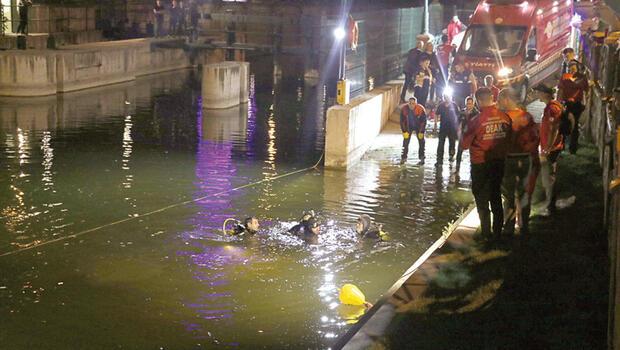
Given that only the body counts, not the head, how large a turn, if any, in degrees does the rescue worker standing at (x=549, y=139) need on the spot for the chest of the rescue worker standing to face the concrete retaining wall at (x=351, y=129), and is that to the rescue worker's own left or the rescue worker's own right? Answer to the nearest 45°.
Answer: approximately 45° to the rescue worker's own right

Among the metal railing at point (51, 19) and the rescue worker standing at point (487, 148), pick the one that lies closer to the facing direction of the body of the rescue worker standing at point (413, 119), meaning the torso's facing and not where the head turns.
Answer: the rescue worker standing

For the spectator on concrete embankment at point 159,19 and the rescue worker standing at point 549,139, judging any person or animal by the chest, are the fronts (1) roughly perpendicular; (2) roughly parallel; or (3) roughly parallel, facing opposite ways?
roughly perpendicular

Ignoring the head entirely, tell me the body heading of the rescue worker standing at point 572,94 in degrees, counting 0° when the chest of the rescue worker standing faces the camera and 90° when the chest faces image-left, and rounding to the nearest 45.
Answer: approximately 45°

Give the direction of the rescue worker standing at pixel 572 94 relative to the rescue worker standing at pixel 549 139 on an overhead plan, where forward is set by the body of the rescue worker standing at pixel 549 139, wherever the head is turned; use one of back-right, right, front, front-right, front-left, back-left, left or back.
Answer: right

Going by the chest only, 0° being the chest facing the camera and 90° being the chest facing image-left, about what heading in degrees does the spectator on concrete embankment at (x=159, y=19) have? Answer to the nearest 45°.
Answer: approximately 0°

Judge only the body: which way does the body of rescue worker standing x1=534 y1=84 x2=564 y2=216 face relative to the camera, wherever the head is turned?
to the viewer's left

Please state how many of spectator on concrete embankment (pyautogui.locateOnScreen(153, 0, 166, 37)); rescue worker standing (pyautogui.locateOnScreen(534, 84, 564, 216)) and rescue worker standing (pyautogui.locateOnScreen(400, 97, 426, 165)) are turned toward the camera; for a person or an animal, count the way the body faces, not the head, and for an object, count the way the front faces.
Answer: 2

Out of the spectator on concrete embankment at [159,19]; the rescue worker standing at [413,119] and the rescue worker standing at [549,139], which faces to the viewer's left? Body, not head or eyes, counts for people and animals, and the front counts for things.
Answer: the rescue worker standing at [549,139]

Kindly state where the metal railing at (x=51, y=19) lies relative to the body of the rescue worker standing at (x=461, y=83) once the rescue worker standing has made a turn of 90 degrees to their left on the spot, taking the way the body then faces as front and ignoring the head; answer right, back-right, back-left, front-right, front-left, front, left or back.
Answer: back

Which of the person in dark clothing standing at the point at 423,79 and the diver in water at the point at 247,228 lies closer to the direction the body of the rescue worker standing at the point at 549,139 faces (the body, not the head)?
the diver in water
